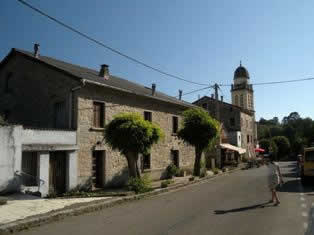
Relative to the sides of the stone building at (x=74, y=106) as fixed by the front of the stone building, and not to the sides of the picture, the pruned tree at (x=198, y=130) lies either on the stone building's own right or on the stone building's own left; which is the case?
on the stone building's own left

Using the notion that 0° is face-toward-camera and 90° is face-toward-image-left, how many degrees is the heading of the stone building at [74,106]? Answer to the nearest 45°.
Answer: approximately 315°

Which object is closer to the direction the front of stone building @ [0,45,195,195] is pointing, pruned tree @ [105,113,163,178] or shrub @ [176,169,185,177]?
the pruned tree

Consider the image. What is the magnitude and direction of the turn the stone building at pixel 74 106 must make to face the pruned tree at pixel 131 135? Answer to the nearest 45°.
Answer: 0° — it already faces it
